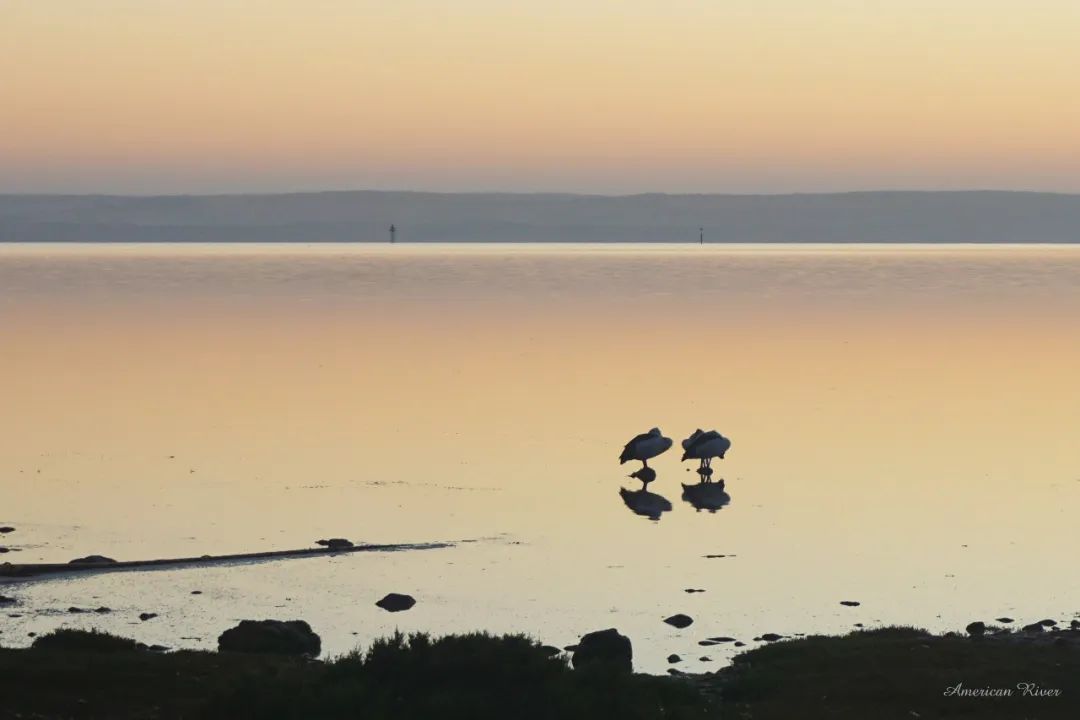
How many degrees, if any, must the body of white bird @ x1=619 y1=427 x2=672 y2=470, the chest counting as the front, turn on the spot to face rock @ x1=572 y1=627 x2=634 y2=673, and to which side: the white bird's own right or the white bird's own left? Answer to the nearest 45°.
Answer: approximately 90° to the white bird's own right

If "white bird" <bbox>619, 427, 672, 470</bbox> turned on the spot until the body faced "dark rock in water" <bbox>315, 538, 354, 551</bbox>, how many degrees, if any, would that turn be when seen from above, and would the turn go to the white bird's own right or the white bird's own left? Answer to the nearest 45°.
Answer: approximately 135° to the white bird's own right

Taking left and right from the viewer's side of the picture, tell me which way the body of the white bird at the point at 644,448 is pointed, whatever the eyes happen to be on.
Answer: facing to the right of the viewer

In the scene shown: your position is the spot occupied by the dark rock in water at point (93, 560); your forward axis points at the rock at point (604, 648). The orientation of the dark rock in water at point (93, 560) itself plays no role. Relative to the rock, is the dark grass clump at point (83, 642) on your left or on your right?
right

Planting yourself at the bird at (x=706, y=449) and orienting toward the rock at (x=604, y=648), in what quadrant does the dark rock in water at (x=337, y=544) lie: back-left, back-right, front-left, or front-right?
front-right

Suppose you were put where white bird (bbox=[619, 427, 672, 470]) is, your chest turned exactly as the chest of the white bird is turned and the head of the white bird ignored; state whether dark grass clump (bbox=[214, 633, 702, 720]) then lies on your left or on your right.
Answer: on your right

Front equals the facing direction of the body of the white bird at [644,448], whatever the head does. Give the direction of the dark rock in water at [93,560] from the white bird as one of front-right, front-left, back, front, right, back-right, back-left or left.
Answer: back-right

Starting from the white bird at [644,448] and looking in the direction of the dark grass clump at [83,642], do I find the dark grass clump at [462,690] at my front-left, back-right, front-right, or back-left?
front-left
